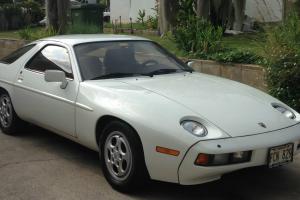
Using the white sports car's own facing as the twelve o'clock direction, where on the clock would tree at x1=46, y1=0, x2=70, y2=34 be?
The tree is roughly at 7 o'clock from the white sports car.

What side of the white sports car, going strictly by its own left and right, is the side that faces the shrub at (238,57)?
left

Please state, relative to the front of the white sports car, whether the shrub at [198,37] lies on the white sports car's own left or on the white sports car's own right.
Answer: on the white sports car's own left

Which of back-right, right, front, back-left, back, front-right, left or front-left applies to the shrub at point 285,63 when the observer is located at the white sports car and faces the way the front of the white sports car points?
left

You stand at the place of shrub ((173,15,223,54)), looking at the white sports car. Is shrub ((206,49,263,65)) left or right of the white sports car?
left
